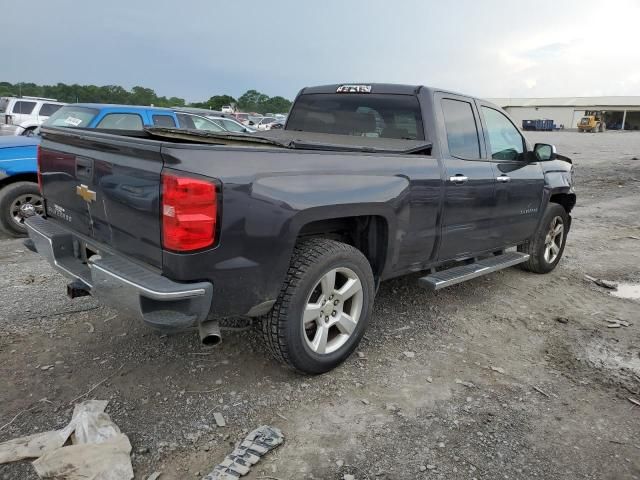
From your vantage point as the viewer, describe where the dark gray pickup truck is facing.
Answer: facing away from the viewer and to the right of the viewer
